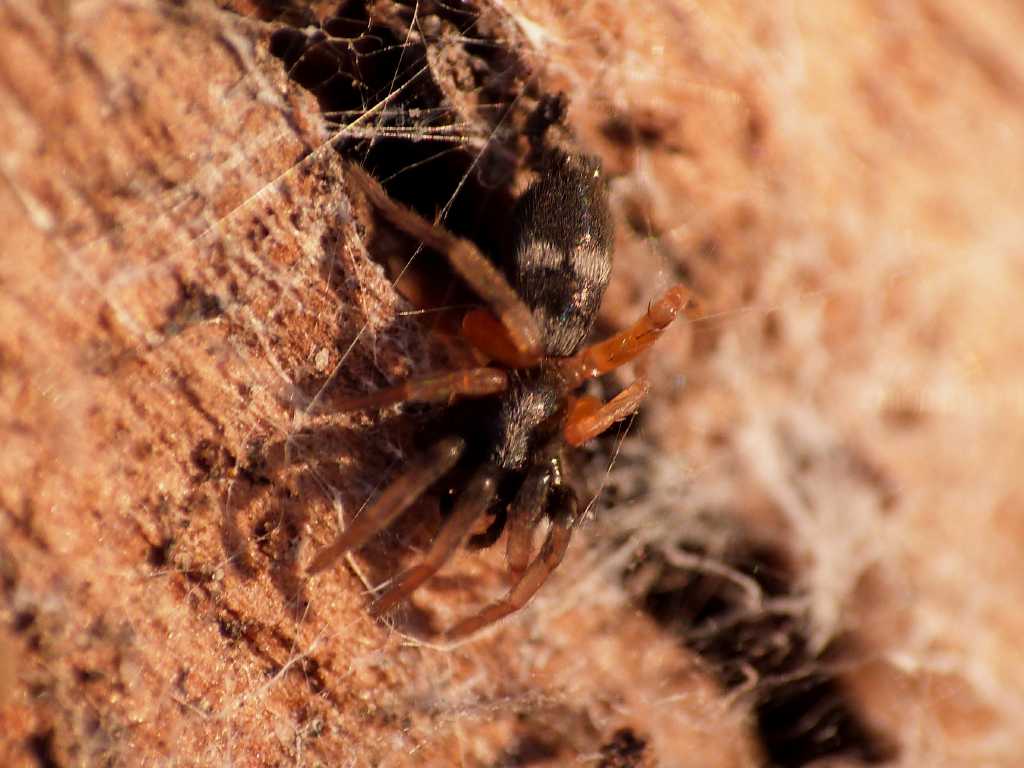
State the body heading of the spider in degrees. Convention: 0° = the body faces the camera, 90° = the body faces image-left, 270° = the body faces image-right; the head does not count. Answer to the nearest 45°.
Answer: approximately 0°
